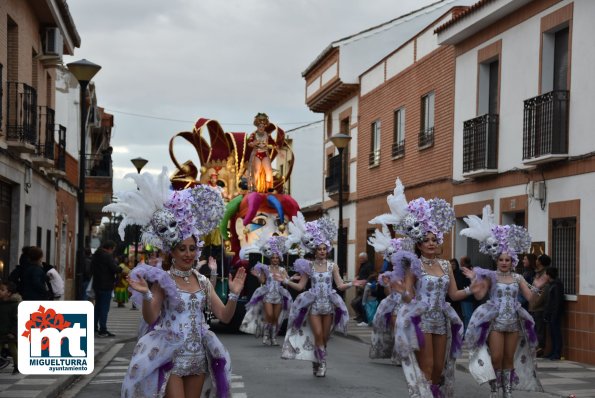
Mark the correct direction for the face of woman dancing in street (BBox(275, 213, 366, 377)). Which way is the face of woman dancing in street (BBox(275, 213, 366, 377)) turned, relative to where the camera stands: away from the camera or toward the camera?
toward the camera

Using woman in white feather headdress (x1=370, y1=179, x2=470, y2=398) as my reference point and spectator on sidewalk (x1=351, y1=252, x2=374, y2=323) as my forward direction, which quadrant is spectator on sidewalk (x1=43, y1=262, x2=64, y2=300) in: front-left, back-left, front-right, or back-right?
front-left

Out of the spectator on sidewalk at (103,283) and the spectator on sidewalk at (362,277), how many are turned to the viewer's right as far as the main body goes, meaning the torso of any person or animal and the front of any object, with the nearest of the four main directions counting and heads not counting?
1

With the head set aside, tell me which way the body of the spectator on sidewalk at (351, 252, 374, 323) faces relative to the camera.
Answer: to the viewer's left

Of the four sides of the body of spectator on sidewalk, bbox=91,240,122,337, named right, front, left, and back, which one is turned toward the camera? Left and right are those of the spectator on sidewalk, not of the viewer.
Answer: right

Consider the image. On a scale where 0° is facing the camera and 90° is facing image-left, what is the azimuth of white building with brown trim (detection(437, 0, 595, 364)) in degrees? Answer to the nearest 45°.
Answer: approximately 45°

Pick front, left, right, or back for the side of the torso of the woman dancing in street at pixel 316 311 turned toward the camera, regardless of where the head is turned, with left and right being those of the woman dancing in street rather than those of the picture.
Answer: front

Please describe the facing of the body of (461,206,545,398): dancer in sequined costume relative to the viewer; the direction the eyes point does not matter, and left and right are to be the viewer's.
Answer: facing the viewer

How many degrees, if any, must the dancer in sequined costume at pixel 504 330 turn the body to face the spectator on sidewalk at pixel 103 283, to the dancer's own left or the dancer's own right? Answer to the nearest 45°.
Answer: approximately 135° to the dancer's own right

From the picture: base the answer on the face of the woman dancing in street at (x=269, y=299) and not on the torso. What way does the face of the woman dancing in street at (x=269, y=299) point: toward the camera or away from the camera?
toward the camera

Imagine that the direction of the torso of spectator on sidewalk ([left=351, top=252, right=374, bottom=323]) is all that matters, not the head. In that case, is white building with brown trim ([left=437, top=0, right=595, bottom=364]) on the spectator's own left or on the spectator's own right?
on the spectator's own left

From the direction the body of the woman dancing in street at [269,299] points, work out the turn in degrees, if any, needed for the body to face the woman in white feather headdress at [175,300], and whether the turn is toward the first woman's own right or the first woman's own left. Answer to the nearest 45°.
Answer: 0° — they already face them

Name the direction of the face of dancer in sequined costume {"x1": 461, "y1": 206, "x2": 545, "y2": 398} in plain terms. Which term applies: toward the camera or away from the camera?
toward the camera

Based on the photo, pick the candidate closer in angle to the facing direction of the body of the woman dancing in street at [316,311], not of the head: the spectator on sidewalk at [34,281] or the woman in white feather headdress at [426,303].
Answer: the woman in white feather headdress
